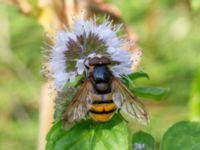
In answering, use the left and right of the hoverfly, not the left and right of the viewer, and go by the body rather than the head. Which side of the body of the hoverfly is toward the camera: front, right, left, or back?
back

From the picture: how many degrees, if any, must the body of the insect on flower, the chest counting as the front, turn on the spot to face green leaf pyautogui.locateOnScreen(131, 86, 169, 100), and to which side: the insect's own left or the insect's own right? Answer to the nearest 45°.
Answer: approximately 90° to the insect's own right

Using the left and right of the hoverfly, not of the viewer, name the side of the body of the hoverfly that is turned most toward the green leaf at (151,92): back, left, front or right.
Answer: right
